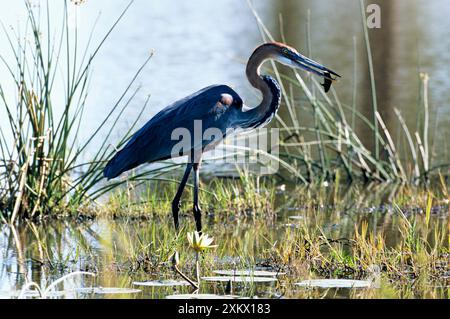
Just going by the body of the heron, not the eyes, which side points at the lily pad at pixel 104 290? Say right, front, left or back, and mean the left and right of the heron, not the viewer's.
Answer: right

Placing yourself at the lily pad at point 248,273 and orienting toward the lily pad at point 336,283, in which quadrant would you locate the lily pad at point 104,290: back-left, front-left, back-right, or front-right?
back-right

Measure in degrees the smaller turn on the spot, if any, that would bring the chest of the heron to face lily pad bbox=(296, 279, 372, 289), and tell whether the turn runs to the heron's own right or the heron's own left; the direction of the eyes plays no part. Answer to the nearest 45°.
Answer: approximately 45° to the heron's own right

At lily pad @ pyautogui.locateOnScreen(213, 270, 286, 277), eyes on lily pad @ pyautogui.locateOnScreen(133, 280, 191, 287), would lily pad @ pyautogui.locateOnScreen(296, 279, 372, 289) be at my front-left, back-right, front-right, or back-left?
back-left

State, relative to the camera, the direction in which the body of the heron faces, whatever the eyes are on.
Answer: to the viewer's right
